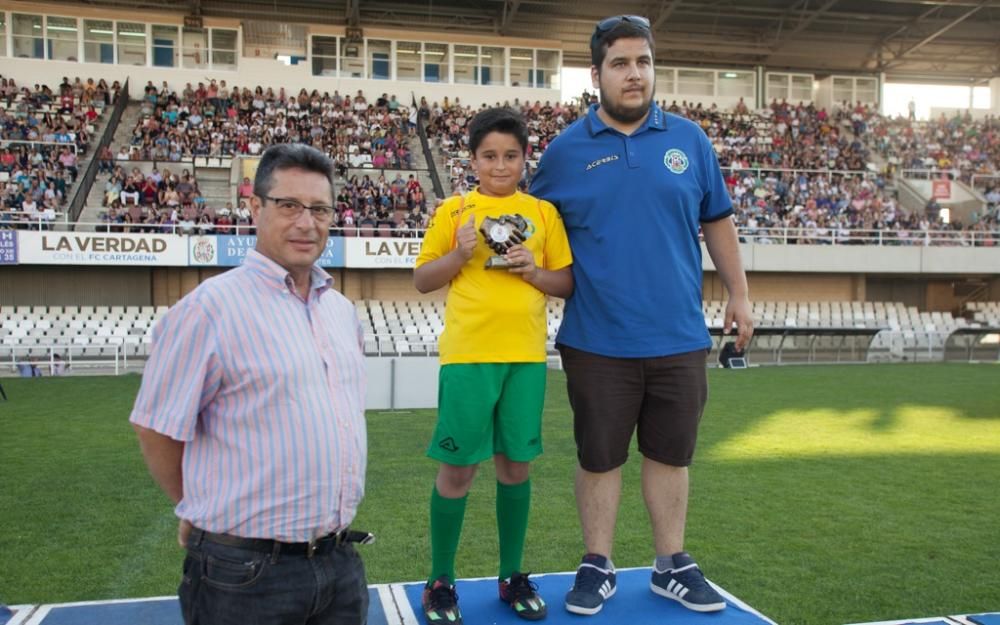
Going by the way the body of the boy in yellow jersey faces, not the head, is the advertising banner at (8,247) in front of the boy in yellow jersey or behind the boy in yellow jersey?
behind

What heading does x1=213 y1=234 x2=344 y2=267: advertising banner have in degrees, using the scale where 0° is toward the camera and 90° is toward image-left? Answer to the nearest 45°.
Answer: approximately 0°

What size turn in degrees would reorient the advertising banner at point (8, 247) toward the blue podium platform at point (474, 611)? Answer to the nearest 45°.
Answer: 0° — it already faces it

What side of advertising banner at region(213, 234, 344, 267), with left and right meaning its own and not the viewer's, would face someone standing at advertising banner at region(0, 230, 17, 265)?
right

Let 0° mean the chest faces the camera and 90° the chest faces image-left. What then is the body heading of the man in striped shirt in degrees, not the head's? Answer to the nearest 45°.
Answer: approximately 315°

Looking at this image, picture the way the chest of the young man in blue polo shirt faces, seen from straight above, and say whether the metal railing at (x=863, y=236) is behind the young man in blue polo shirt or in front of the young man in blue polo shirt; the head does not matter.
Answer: behind
